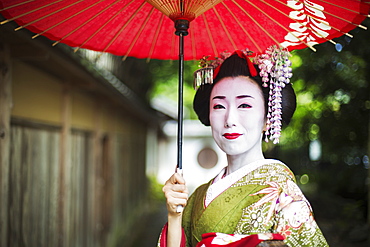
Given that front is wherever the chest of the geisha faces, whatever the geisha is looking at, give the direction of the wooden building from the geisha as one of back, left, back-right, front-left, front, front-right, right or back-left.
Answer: right

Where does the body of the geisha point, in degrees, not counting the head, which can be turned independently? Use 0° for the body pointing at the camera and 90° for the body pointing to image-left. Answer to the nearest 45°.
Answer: approximately 45°
